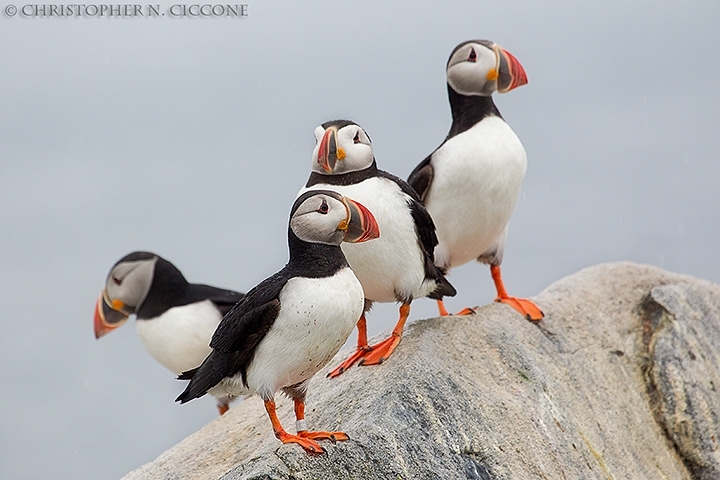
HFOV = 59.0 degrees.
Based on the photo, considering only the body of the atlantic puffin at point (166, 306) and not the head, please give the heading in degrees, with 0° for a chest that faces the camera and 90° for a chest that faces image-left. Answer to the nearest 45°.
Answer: approximately 90°

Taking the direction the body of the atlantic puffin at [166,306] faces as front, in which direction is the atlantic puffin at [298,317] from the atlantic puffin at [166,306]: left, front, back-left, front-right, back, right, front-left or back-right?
left

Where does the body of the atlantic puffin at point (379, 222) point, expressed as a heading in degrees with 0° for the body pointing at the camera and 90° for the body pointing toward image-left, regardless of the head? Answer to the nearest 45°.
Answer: approximately 45°

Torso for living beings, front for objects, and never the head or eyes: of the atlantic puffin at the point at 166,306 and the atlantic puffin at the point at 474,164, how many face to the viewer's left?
1

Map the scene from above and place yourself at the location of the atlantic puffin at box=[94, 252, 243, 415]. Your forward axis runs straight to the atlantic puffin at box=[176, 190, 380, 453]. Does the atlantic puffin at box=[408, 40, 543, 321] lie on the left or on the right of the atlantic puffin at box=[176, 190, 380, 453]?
left

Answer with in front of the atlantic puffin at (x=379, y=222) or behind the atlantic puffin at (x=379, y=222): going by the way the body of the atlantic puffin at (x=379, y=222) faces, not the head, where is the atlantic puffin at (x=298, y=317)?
in front

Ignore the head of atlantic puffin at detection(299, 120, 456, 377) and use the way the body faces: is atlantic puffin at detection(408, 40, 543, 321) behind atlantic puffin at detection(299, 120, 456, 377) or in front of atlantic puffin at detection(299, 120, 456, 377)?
behind

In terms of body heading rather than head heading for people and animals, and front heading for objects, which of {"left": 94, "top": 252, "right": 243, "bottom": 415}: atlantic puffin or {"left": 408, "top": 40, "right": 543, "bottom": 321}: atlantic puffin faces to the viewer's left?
{"left": 94, "top": 252, "right": 243, "bottom": 415}: atlantic puffin

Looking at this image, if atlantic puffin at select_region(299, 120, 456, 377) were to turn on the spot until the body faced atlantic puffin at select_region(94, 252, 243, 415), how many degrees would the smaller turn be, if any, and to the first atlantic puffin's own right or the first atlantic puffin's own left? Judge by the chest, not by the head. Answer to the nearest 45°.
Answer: approximately 90° to the first atlantic puffin's own right

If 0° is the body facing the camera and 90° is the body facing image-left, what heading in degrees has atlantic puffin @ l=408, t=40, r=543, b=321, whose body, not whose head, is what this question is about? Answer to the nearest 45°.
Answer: approximately 315°

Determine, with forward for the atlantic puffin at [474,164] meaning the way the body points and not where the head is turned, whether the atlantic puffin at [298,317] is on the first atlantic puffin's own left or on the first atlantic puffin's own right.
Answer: on the first atlantic puffin's own right
